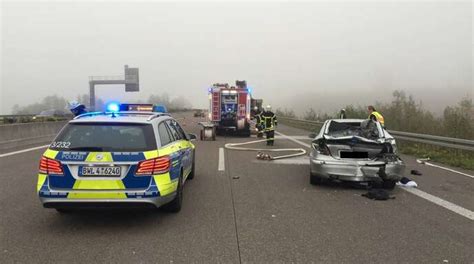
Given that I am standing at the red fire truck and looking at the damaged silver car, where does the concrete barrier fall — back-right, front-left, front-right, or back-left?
front-right

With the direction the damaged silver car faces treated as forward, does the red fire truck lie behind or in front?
in front

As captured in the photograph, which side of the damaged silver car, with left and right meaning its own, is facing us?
back

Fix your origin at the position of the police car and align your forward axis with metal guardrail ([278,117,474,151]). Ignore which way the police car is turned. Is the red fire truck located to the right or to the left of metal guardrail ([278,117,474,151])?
left

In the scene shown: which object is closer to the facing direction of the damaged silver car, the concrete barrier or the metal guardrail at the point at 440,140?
the metal guardrail
